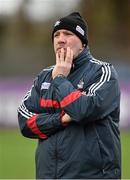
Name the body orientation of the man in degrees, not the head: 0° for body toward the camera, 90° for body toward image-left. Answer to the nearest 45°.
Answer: approximately 45°

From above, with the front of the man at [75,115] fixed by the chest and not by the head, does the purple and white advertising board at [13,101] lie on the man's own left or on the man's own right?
on the man's own right
